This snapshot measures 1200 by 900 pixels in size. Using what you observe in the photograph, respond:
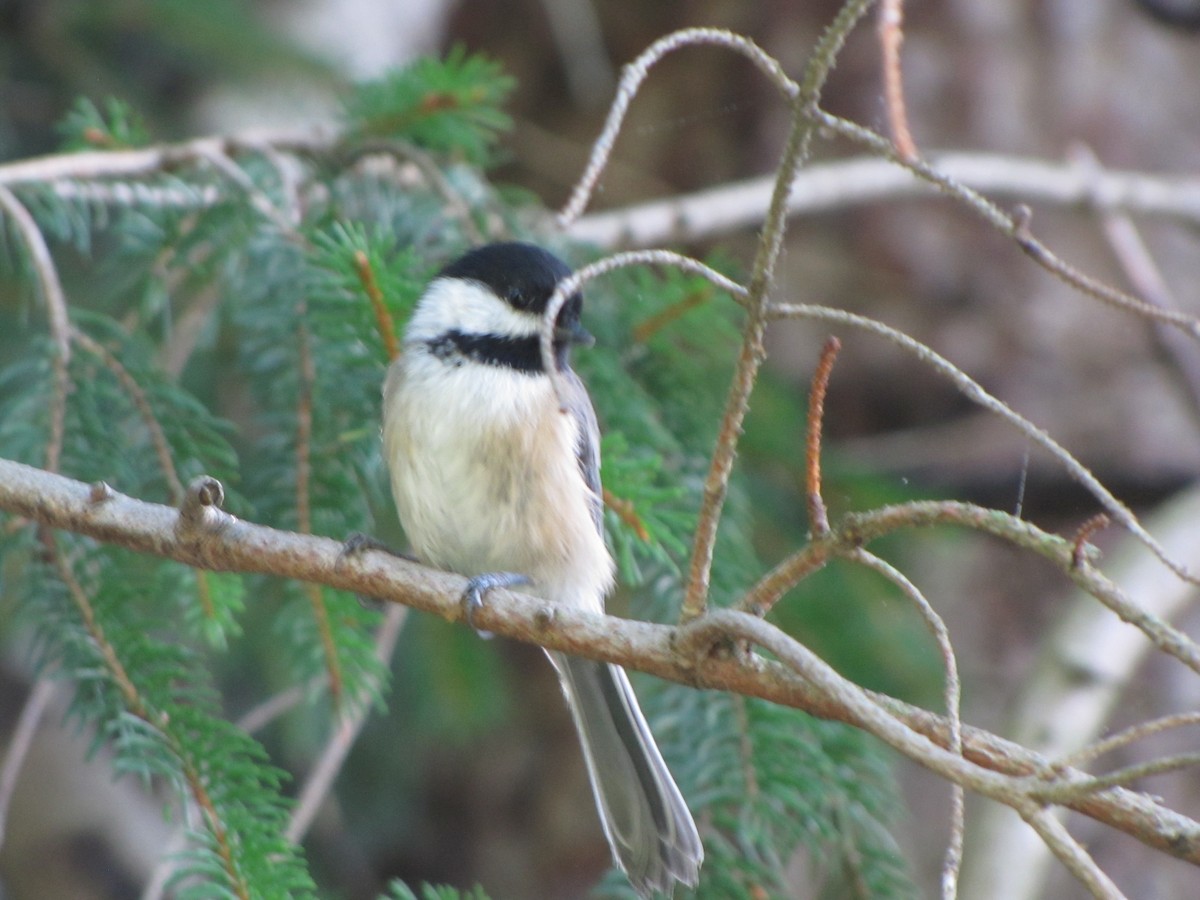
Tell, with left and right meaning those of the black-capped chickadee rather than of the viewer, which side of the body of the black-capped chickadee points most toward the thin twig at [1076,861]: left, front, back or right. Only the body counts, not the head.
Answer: left

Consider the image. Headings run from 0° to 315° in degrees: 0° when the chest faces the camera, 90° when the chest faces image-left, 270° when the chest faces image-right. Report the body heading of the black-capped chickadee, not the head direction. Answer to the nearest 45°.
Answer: approximately 45°

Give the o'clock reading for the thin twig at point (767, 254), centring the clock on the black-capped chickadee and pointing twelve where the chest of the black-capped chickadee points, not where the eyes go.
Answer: The thin twig is roughly at 10 o'clock from the black-capped chickadee.
